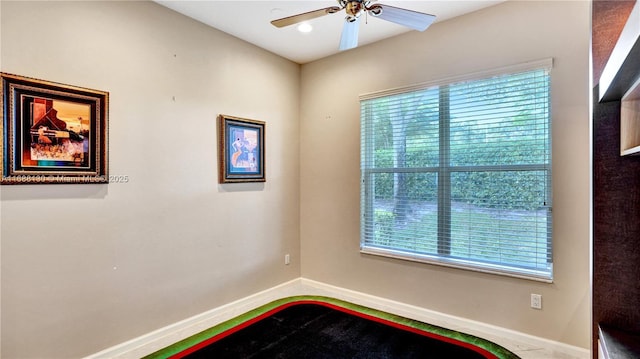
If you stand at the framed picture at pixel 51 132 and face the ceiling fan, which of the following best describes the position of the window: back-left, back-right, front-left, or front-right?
front-left

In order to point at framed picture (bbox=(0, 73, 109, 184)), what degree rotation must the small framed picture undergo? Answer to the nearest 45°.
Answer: approximately 90° to its right

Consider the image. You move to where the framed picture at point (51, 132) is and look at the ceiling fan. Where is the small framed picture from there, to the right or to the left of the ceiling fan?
left

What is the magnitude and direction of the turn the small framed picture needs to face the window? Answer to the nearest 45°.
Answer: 0° — it already faces it

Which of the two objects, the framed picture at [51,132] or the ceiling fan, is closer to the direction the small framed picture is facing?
the ceiling fan

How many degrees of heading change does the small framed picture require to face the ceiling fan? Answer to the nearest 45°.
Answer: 0° — it already faces it

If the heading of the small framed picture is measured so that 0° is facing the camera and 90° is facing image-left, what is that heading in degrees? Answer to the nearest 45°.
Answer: approximately 315°
